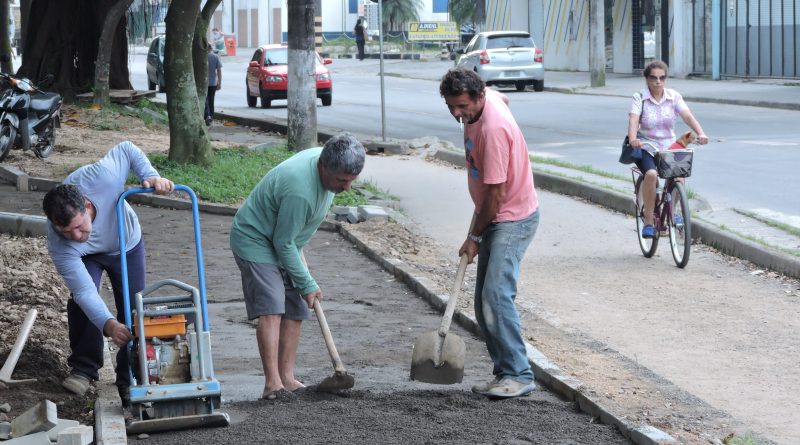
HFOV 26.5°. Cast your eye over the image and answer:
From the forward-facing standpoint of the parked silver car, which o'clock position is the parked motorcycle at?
The parked motorcycle is roughly at 8 o'clock from the parked silver car.

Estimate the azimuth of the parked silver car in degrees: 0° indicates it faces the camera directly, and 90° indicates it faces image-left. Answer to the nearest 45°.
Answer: approximately 135°

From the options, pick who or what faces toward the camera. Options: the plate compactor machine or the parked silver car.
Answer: the plate compactor machine

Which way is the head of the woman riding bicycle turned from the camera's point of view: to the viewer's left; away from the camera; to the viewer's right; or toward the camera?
toward the camera

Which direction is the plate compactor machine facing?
toward the camera

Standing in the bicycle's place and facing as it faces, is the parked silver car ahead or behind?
behind

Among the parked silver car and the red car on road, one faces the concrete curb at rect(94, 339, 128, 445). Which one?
the red car on road

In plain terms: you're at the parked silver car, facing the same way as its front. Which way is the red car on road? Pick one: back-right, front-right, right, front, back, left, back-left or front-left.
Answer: left

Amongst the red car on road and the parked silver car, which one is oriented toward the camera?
the red car on road

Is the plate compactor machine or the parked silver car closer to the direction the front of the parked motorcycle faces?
the plate compactor machine
